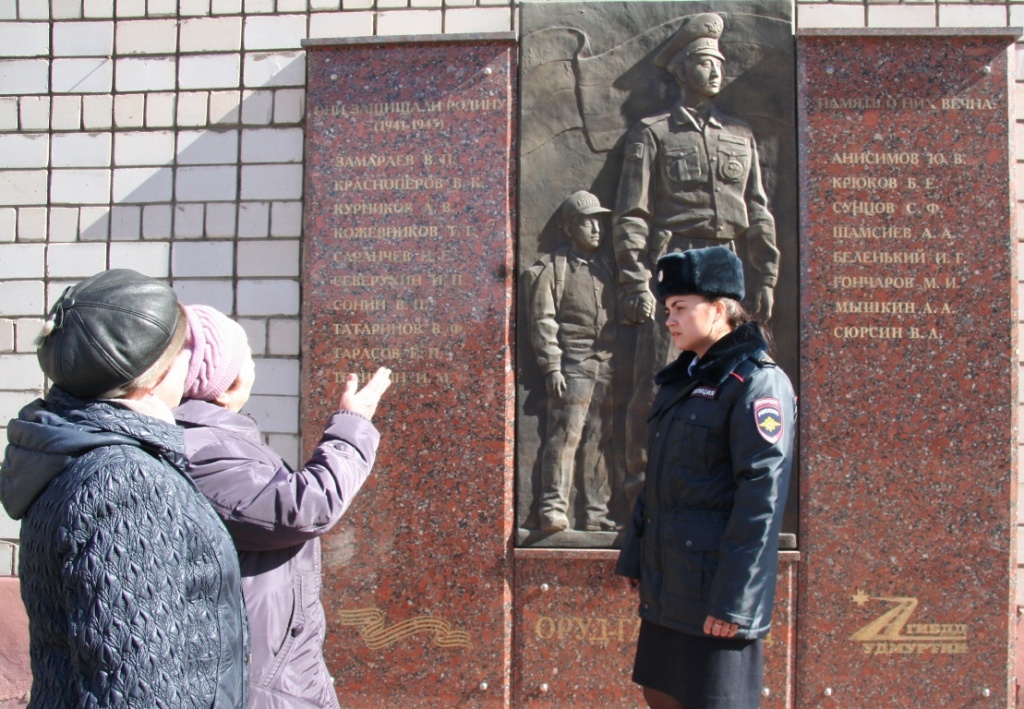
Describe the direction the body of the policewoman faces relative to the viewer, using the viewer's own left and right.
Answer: facing the viewer and to the left of the viewer

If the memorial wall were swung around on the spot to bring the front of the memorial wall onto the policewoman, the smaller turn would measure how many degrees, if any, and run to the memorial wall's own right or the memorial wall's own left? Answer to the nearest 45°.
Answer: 0° — it already faces them

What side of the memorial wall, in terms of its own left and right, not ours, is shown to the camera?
front

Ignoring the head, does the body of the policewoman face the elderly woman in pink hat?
yes

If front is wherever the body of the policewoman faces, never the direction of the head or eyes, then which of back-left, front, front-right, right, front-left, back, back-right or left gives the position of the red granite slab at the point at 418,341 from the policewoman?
right

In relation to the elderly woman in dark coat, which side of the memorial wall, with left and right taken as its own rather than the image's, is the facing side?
front

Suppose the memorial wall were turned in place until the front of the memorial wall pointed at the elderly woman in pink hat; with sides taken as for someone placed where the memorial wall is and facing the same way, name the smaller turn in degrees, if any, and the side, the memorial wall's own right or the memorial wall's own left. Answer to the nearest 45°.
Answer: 0° — it already faces them

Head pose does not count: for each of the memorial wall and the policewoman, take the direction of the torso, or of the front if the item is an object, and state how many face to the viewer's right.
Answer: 0

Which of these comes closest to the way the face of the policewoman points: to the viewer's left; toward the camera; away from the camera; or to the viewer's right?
to the viewer's left

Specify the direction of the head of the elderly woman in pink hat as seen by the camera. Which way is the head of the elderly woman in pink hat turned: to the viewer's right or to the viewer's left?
to the viewer's right
